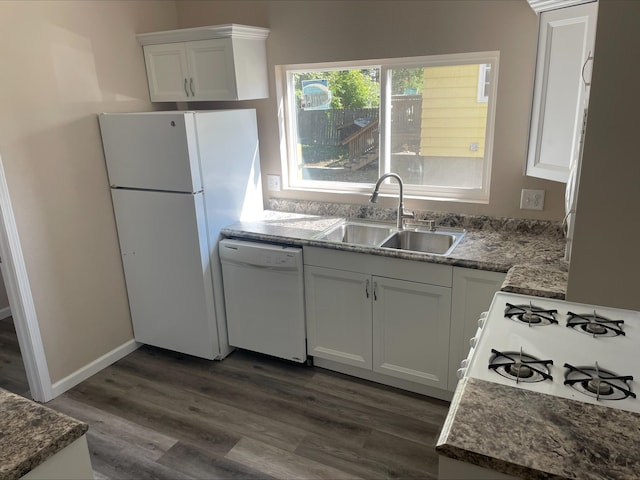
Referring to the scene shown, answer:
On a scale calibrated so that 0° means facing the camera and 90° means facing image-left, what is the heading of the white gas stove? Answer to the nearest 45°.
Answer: approximately 90°

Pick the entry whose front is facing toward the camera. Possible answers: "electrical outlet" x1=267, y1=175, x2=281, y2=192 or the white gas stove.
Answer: the electrical outlet

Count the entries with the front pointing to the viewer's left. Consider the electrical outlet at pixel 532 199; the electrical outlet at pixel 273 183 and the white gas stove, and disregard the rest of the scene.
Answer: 1

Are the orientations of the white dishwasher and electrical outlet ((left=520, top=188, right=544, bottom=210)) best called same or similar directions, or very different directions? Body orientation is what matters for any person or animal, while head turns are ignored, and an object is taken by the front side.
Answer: same or similar directions

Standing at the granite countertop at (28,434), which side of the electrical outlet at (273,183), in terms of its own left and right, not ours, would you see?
front

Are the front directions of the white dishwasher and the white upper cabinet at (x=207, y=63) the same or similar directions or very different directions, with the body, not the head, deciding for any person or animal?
same or similar directions

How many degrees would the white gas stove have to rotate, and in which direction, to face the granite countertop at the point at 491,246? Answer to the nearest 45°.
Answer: approximately 90° to its right

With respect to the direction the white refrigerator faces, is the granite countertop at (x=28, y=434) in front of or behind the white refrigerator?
in front

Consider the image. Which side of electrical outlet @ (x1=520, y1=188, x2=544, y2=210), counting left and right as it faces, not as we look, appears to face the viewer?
front

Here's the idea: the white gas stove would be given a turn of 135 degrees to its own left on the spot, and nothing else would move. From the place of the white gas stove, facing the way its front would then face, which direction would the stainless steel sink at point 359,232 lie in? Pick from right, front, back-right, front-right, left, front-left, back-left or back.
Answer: back

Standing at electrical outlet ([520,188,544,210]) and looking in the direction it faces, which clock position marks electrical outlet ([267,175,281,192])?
electrical outlet ([267,175,281,192]) is roughly at 3 o'clock from electrical outlet ([520,188,544,210]).

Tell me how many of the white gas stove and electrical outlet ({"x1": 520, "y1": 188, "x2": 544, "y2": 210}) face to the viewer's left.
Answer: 1
